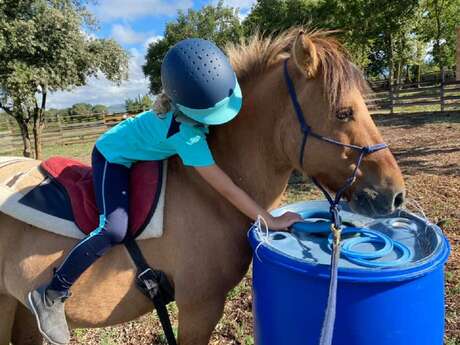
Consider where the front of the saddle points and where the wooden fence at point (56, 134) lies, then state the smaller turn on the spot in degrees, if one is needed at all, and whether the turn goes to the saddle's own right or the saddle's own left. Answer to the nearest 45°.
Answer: approximately 90° to the saddle's own left

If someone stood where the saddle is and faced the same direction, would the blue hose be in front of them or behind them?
in front

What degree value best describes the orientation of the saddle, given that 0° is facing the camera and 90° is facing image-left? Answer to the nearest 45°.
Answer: approximately 270°

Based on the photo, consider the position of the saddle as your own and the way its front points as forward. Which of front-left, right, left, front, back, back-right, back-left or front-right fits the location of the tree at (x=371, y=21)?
front-left

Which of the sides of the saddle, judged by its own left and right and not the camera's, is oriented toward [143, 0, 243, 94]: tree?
left

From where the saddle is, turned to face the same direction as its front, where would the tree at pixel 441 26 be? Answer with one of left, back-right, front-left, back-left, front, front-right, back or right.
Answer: front-left

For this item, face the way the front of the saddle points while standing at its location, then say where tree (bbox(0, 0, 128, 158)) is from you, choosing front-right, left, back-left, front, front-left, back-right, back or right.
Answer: left

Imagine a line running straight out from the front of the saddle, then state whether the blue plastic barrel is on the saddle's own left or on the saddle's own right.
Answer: on the saddle's own right
